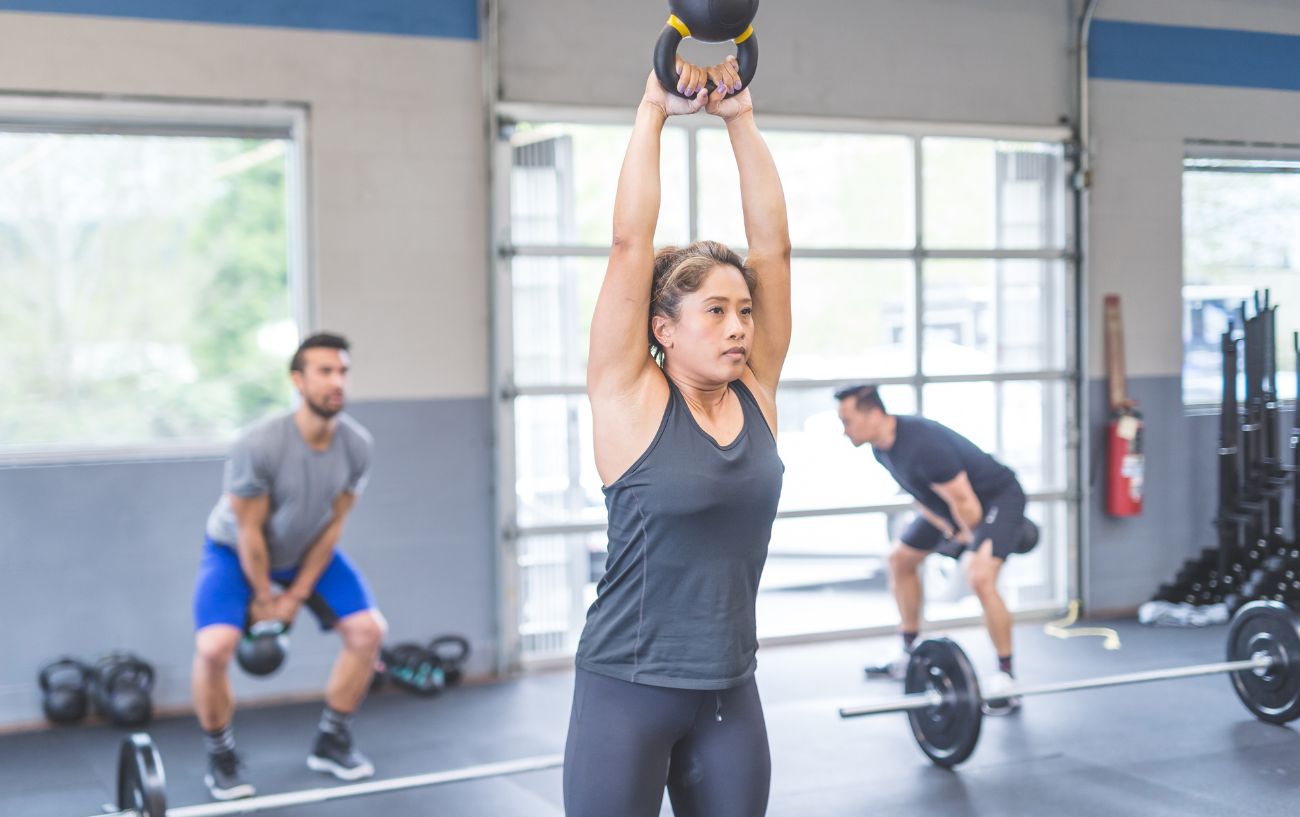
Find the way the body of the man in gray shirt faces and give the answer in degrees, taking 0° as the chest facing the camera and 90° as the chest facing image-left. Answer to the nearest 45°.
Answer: approximately 315°

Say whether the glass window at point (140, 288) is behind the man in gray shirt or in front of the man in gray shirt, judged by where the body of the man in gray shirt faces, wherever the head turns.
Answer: behind

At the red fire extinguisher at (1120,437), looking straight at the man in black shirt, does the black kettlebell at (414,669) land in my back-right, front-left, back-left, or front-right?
front-right

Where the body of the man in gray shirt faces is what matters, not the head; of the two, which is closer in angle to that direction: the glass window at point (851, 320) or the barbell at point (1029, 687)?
the barbell

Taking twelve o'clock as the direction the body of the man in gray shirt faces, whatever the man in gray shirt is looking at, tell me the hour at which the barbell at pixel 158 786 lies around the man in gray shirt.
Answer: The barbell is roughly at 2 o'clock from the man in gray shirt.

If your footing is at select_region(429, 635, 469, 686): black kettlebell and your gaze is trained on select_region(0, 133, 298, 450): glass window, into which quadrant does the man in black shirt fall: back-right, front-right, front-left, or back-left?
back-left

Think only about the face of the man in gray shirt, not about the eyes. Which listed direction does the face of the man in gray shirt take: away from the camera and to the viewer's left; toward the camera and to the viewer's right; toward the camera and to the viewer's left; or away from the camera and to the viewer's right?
toward the camera and to the viewer's right

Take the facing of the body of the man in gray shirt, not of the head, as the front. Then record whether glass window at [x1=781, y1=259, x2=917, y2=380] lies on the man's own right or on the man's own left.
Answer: on the man's own left

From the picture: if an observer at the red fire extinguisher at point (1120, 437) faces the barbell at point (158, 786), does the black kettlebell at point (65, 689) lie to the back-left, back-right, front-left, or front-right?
front-right

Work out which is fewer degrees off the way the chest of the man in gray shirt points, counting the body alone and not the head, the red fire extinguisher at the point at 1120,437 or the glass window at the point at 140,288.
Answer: the red fire extinguisher

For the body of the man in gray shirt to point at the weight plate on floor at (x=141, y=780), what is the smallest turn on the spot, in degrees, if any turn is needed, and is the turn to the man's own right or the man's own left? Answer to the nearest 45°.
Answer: approximately 45° to the man's own right

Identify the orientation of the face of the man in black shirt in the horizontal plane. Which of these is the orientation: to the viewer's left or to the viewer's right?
to the viewer's left

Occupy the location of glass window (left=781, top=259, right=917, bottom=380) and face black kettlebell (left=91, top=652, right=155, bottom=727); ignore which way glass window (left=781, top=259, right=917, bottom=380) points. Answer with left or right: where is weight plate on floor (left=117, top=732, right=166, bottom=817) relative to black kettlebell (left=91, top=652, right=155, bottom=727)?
left

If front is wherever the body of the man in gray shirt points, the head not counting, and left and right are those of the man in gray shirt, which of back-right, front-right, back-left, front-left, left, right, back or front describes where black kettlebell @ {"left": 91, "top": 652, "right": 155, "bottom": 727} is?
back
